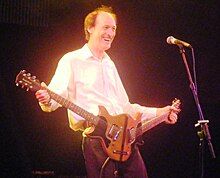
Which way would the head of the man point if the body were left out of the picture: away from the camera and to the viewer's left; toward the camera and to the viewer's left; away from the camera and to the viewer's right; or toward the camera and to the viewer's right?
toward the camera and to the viewer's right

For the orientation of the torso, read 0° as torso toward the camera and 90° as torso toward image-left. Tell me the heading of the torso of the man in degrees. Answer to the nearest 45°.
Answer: approximately 315°
